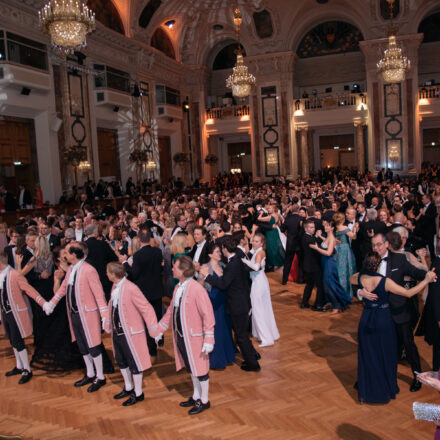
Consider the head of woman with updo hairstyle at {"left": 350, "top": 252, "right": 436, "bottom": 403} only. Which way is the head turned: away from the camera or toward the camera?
away from the camera

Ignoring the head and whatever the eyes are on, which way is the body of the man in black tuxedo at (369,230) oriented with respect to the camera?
away from the camera

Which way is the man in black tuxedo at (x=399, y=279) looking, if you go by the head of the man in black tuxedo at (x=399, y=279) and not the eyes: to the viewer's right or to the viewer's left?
to the viewer's left

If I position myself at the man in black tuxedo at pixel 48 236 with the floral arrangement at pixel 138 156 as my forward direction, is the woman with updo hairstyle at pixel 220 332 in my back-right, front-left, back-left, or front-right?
back-right

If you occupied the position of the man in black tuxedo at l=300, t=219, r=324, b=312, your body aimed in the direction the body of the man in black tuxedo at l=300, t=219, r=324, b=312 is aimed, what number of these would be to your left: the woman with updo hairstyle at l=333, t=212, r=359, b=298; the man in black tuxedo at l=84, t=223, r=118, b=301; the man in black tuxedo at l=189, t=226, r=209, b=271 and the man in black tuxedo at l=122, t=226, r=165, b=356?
1

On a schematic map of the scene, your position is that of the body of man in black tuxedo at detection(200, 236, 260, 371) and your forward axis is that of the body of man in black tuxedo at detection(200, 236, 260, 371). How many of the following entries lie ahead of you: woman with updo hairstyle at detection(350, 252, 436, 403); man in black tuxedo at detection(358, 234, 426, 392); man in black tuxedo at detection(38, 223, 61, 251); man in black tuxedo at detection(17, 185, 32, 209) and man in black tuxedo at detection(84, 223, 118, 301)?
3

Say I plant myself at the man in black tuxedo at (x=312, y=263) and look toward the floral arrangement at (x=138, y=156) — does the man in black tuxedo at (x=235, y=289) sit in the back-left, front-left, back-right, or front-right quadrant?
back-left

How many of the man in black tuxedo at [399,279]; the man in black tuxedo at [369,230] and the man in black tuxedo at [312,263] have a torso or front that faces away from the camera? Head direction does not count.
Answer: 1

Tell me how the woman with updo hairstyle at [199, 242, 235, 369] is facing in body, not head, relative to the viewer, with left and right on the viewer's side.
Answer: facing the viewer and to the right of the viewer

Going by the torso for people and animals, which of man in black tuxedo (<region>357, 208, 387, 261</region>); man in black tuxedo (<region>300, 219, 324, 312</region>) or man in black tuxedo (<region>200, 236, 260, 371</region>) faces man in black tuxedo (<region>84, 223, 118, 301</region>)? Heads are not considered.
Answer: man in black tuxedo (<region>200, 236, 260, 371</region>)

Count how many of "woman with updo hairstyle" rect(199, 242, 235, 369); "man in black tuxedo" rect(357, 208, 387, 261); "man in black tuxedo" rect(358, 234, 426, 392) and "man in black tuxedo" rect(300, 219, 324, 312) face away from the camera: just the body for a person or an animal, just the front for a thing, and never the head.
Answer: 1

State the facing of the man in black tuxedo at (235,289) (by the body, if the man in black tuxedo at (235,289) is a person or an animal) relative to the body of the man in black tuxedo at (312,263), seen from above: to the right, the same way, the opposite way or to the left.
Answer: the opposite way

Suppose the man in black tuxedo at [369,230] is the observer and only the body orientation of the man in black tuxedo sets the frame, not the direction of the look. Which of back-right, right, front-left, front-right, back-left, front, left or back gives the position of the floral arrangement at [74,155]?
front-left

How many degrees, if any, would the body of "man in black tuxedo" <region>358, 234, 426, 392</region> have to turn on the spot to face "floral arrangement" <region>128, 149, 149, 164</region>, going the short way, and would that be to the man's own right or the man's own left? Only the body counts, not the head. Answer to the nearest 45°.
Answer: approximately 90° to the man's own right

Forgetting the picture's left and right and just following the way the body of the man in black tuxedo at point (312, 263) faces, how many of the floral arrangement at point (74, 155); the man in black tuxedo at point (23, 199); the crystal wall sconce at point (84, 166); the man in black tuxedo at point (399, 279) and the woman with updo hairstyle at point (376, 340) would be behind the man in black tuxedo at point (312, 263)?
3

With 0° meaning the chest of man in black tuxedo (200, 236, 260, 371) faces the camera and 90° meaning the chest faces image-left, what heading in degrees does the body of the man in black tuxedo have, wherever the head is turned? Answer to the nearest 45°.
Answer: approximately 135°

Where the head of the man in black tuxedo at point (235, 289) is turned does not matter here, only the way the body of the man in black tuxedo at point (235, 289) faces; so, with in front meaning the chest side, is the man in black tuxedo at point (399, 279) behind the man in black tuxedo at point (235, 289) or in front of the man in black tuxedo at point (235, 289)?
behind
